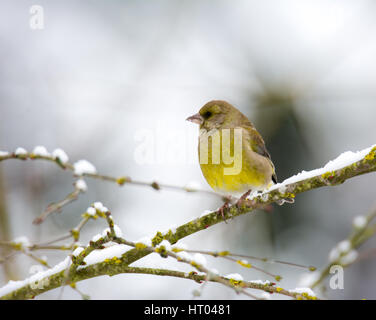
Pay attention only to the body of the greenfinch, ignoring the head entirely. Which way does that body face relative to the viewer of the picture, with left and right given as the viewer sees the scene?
facing the viewer and to the left of the viewer
